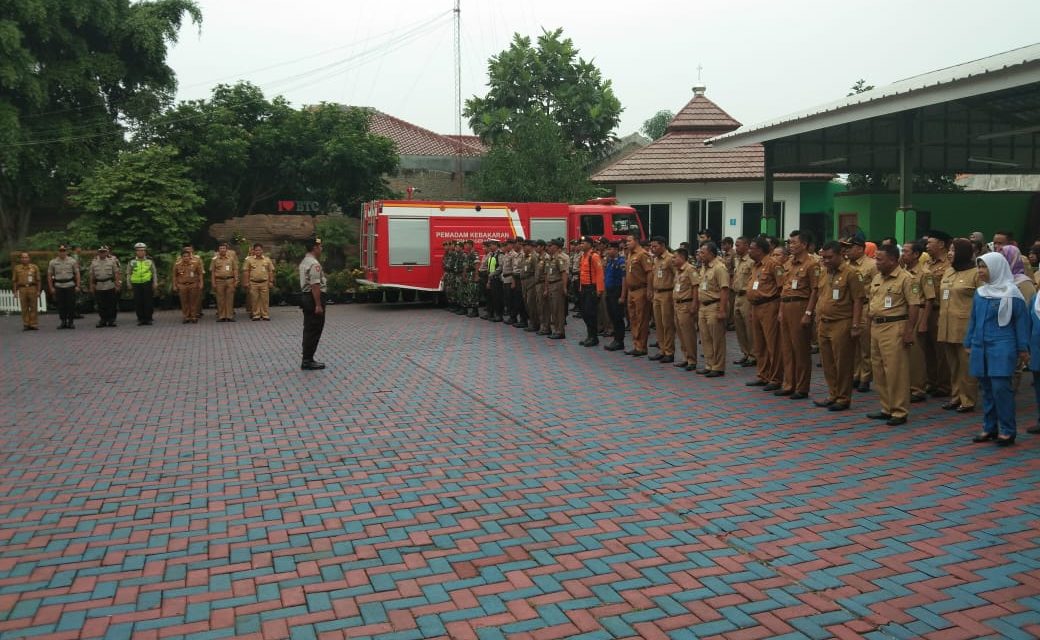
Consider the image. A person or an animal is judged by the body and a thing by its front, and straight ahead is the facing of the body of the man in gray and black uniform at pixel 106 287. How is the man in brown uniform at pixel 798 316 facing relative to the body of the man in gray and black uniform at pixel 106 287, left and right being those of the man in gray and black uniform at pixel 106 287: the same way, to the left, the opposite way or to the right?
to the right

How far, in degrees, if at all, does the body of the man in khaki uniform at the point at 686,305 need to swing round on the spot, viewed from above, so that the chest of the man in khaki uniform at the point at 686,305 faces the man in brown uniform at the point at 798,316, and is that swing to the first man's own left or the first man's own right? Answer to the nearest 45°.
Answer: approximately 90° to the first man's own left

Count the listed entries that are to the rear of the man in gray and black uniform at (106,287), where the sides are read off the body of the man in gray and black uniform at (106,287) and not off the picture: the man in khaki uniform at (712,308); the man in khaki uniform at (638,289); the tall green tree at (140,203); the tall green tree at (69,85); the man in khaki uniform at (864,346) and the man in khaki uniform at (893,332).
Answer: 2

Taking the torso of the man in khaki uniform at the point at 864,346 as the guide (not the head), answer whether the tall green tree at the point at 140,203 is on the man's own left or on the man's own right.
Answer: on the man's own right

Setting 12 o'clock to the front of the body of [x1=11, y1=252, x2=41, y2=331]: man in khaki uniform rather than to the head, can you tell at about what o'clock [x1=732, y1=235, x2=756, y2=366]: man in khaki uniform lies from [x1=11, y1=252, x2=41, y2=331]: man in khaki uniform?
[x1=732, y1=235, x2=756, y2=366]: man in khaki uniform is roughly at 11 o'clock from [x1=11, y1=252, x2=41, y2=331]: man in khaki uniform.

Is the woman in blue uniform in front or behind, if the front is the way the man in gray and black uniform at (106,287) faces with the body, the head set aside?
in front

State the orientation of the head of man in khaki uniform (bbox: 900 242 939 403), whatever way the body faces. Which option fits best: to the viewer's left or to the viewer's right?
to the viewer's left

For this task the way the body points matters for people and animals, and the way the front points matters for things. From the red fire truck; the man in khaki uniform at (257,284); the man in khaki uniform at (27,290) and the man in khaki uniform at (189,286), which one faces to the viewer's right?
the red fire truck

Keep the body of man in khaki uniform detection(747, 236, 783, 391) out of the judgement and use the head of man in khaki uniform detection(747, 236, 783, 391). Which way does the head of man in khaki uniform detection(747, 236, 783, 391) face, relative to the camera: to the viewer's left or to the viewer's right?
to the viewer's left
